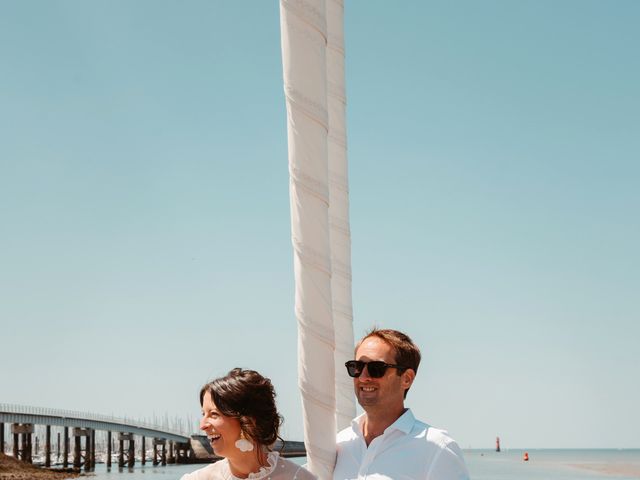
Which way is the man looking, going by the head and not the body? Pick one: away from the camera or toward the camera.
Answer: toward the camera

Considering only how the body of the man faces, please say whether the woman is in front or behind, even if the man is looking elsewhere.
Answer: in front

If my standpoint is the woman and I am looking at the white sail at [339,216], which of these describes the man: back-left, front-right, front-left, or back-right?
front-right

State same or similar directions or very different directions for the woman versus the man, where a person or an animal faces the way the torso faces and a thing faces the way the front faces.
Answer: same or similar directions

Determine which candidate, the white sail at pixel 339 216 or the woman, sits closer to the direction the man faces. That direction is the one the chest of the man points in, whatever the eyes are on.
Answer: the woman

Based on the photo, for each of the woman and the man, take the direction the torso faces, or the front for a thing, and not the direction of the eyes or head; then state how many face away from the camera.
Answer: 0

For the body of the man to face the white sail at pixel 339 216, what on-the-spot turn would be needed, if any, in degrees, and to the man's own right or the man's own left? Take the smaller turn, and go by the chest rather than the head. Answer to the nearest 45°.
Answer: approximately 135° to the man's own right

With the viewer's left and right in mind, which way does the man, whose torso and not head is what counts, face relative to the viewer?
facing the viewer and to the left of the viewer
